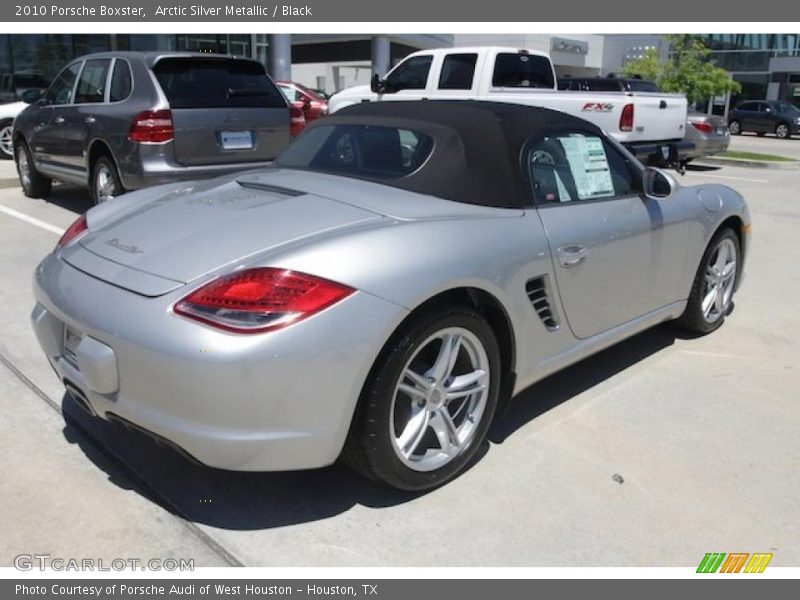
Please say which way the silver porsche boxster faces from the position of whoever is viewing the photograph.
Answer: facing away from the viewer and to the right of the viewer

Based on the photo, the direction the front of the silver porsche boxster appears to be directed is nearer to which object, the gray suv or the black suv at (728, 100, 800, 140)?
the black suv

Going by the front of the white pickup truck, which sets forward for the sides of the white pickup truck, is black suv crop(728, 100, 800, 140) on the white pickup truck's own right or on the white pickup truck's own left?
on the white pickup truck's own right

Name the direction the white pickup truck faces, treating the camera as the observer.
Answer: facing away from the viewer and to the left of the viewer

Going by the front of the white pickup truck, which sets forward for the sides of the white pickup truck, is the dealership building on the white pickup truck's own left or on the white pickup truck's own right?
on the white pickup truck's own right

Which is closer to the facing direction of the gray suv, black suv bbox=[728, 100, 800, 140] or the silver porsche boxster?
the black suv

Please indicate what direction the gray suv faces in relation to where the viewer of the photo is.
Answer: facing away from the viewer and to the left of the viewer

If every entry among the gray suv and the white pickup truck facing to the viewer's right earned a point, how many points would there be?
0

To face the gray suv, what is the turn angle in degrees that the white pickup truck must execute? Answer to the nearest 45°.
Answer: approximately 90° to its left
